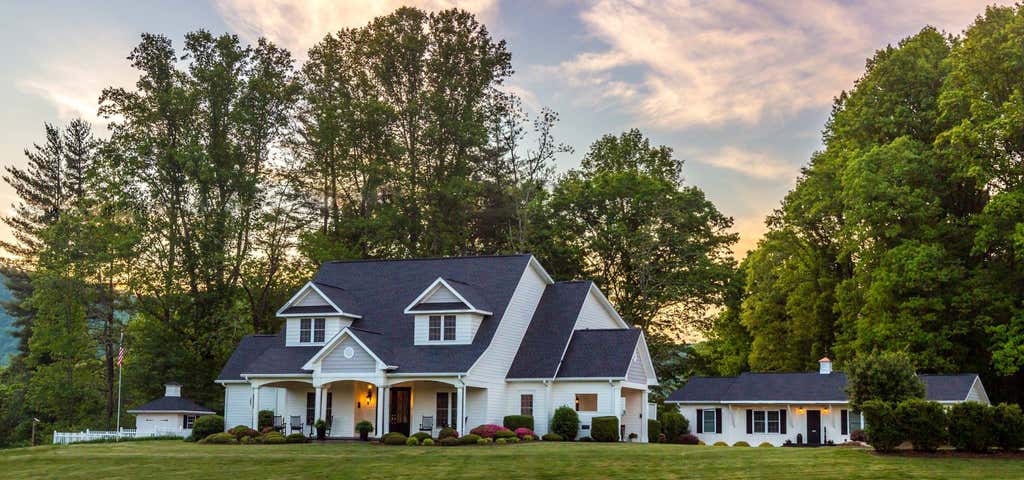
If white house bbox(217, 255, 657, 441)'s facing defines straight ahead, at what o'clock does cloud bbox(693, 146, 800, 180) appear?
The cloud is roughly at 7 o'clock from the white house.

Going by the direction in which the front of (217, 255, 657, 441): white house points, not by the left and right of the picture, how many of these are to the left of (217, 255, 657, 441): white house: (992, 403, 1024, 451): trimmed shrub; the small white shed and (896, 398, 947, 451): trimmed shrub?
2

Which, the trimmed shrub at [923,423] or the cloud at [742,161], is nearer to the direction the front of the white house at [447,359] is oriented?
the trimmed shrub

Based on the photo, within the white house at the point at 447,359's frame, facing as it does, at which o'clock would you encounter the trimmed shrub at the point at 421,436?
The trimmed shrub is roughly at 11 o'clock from the white house.

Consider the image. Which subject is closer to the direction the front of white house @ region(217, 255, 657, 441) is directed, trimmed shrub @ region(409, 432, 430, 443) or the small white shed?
the trimmed shrub

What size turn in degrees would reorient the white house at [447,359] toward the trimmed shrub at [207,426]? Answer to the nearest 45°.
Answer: approximately 45° to its right

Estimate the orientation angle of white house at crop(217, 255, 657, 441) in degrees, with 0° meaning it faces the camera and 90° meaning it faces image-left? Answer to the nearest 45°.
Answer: approximately 45°

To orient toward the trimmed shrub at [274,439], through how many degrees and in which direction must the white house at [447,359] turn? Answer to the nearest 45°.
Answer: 0° — it already faces it
